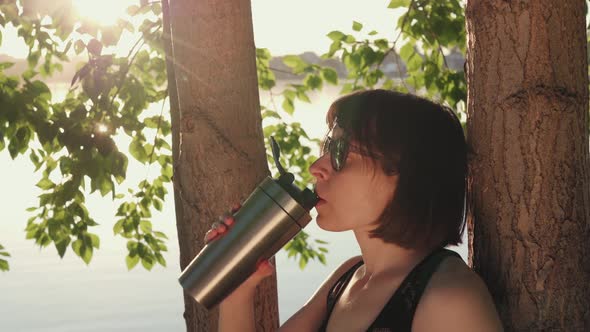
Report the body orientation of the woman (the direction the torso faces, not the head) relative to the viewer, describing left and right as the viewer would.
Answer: facing the viewer and to the left of the viewer

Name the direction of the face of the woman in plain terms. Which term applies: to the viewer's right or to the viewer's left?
to the viewer's left
